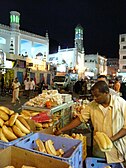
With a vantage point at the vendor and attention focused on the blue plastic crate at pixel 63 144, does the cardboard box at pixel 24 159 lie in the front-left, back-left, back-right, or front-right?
front-left

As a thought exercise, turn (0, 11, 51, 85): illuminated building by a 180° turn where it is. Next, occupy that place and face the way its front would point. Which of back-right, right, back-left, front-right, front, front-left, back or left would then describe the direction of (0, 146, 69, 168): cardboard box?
back-left

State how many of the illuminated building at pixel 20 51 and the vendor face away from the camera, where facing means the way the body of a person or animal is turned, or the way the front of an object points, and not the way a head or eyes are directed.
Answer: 0

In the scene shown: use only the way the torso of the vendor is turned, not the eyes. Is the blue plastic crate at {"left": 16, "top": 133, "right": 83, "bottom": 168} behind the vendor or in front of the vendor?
in front

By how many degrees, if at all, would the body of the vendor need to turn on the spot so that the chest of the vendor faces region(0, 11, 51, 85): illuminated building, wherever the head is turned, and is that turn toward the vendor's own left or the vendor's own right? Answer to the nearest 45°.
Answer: approximately 135° to the vendor's own right

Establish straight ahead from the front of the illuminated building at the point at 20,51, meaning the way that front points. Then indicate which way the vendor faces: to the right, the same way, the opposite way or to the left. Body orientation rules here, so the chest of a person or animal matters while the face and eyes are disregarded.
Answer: to the right

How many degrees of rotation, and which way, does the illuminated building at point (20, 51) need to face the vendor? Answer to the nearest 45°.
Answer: approximately 45° to its right

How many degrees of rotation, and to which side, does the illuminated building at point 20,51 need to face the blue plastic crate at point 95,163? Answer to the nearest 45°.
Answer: approximately 45° to its right

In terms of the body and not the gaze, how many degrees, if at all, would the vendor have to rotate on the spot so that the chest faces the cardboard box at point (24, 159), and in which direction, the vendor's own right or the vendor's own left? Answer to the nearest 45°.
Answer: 0° — they already face it

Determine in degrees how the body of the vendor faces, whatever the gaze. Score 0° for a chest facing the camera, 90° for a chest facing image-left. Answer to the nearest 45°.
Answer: approximately 45°

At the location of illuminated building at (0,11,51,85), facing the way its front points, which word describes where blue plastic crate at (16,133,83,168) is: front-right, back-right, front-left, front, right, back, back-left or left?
front-right
